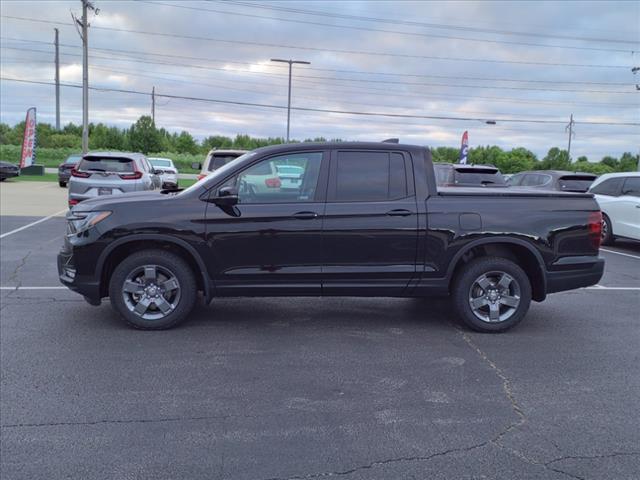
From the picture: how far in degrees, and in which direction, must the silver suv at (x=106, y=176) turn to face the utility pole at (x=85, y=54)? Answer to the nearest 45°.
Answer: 0° — it already faces it

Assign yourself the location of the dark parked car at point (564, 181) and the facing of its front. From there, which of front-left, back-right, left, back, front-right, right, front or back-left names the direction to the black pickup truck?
back-left

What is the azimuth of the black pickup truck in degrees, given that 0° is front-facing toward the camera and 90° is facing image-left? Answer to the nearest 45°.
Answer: approximately 90°

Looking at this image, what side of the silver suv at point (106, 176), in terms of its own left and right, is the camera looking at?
back

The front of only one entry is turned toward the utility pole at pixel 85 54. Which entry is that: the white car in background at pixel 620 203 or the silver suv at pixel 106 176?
the silver suv

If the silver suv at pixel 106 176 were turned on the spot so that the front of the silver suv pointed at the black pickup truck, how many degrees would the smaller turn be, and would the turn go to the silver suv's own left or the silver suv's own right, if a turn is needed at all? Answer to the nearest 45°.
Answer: approximately 180°

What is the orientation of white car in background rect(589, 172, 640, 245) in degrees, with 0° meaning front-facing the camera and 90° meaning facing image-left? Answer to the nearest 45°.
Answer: approximately 270°

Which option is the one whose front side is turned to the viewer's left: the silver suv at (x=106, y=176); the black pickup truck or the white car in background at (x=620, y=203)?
the black pickup truck

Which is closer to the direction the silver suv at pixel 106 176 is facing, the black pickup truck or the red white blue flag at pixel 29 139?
the red white blue flag

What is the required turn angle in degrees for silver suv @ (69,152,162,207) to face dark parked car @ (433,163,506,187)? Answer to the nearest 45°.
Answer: approximately 90° to its right

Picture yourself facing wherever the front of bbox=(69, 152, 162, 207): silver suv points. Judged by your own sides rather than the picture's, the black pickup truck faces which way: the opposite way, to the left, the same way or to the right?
to the left
